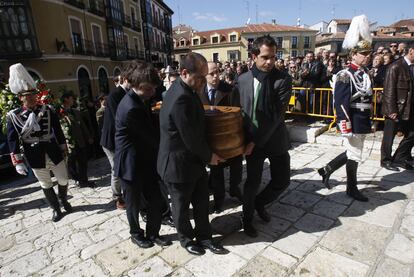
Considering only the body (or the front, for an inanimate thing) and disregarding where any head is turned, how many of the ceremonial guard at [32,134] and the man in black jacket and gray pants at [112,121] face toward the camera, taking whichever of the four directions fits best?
1

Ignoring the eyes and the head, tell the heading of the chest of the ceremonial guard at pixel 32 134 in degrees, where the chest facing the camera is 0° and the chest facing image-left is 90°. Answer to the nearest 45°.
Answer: approximately 0°

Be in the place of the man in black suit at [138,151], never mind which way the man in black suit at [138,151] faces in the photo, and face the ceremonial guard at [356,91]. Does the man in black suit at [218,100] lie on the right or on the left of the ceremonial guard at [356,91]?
left

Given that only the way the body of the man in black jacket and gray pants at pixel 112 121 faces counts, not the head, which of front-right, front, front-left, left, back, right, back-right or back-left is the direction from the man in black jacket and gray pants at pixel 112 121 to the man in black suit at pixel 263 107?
front-right

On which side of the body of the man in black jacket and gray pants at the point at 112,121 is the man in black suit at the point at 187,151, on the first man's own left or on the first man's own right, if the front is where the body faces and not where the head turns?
on the first man's own right
